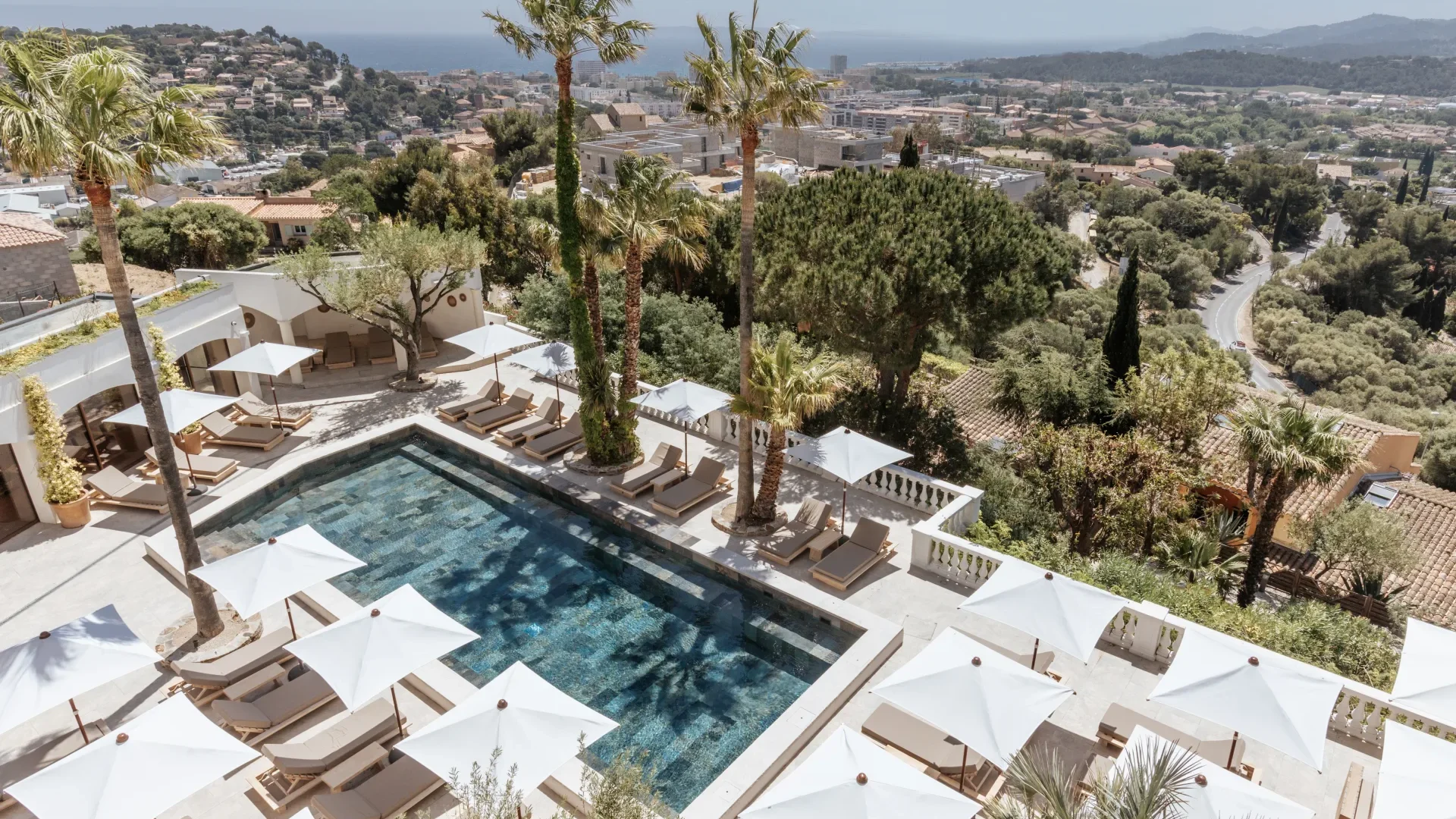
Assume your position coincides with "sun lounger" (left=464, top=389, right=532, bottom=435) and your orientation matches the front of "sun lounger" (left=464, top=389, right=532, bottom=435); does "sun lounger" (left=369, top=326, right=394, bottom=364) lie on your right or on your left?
on your right

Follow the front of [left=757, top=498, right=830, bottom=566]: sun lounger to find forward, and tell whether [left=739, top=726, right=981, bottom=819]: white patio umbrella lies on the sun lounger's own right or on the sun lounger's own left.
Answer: on the sun lounger's own left

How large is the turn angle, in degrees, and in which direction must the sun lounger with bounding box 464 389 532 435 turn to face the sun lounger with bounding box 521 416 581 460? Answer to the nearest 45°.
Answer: approximately 90° to its left

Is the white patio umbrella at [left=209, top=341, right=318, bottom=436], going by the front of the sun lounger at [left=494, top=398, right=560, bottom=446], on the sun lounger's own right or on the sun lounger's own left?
on the sun lounger's own right

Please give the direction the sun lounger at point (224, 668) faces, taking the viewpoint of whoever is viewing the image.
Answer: facing away from the viewer and to the right of the viewer

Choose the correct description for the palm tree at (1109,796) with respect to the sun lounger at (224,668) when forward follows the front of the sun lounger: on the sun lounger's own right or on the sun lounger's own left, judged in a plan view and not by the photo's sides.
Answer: on the sun lounger's own right

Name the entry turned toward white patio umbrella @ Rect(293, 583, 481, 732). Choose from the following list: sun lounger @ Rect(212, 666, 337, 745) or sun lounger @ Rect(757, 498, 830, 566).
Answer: sun lounger @ Rect(757, 498, 830, 566)

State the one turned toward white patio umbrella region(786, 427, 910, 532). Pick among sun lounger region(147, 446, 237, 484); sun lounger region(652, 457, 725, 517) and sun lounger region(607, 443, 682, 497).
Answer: sun lounger region(147, 446, 237, 484)

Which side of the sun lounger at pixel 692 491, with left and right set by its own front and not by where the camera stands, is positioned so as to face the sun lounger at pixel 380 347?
right

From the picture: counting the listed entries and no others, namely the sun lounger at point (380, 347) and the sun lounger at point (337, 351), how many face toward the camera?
2

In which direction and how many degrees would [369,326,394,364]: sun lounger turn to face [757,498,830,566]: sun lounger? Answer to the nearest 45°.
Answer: approximately 45° to its left

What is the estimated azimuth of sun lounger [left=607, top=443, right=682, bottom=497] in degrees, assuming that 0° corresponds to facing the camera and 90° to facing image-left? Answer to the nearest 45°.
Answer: approximately 45°
